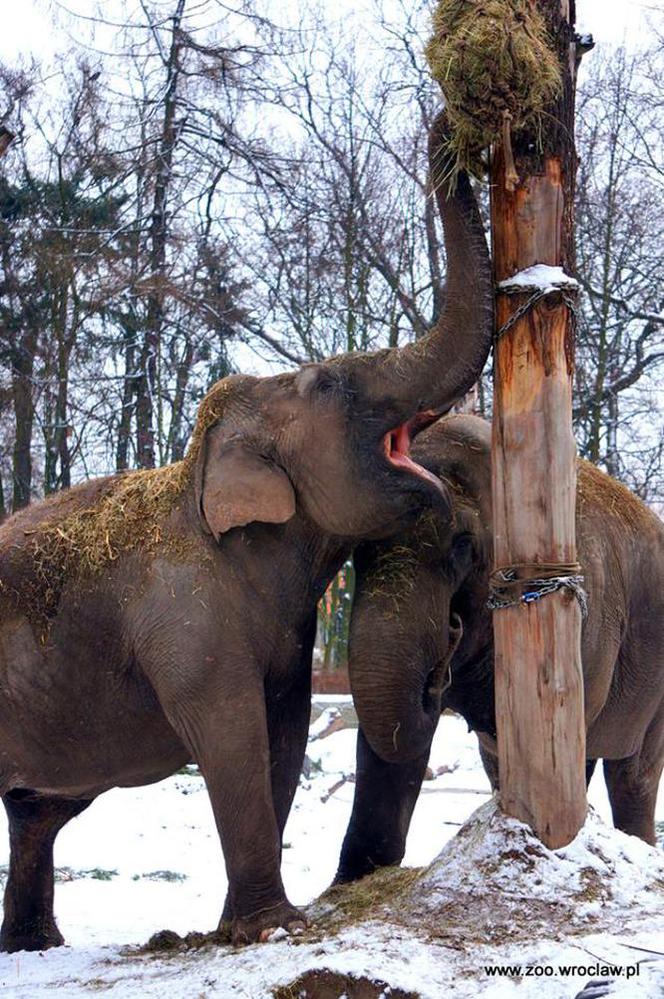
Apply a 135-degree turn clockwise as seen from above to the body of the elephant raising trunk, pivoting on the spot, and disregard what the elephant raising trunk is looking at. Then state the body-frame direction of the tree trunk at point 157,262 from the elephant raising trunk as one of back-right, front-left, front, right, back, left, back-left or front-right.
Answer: back-right

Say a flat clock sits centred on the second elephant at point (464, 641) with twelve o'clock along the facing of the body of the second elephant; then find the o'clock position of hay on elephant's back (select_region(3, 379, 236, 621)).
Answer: The hay on elephant's back is roughly at 1 o'clock from the second elephant.

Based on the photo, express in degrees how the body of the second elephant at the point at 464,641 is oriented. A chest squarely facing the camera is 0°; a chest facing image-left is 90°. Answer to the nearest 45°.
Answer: approximately 45°

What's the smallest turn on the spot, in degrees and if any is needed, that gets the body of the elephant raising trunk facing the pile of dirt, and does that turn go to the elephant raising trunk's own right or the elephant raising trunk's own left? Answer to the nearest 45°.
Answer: approximately 45° to the elephant raising trunk's own right

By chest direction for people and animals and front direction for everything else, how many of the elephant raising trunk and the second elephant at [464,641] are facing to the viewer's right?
1

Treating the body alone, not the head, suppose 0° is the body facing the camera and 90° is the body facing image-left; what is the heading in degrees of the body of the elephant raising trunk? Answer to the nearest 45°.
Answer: approximately 270°

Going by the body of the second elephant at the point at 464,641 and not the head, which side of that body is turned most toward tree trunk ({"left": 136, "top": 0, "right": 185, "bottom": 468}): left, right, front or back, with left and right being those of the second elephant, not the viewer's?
right
